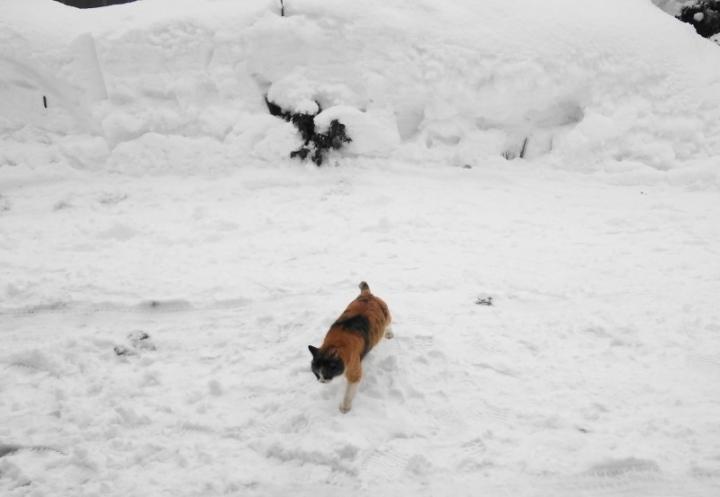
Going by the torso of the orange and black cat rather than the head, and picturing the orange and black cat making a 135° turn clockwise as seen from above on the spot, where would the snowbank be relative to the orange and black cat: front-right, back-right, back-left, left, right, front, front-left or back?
front

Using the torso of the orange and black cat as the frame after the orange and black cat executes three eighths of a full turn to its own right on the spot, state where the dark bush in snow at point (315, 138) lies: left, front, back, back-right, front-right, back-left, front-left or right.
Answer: front

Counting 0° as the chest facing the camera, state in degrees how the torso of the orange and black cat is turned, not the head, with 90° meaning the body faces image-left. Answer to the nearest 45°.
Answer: approximately 45°

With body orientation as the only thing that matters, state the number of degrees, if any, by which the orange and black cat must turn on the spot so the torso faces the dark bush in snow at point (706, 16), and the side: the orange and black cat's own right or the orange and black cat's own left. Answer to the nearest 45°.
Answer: approximately 180°
